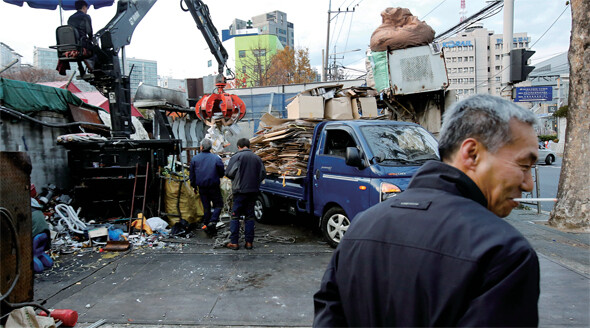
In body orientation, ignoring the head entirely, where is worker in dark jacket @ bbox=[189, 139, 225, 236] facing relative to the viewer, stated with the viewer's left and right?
facing away from the viewer

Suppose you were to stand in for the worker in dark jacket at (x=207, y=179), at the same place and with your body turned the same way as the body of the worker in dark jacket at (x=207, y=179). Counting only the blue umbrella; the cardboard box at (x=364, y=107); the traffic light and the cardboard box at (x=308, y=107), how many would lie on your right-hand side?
3

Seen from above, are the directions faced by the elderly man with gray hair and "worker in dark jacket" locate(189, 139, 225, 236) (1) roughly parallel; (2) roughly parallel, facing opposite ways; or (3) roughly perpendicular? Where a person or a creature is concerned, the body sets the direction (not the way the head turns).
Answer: roughly parallel

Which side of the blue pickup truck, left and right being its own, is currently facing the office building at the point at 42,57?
back

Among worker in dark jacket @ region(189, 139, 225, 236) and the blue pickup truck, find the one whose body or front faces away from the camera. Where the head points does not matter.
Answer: the worker in dark jacket

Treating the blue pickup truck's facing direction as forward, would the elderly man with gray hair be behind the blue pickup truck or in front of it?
in front

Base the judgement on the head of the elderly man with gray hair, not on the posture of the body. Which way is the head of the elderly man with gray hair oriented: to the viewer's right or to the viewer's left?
to the viewer's right

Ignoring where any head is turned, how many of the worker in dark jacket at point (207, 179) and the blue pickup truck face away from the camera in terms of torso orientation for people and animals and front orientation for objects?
1

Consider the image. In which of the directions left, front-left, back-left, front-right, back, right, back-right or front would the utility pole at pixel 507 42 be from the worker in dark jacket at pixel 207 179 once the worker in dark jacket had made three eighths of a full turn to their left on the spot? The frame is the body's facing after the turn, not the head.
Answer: back-left
